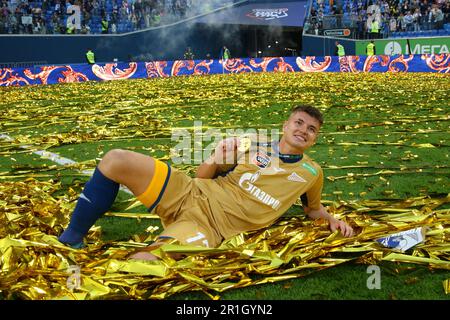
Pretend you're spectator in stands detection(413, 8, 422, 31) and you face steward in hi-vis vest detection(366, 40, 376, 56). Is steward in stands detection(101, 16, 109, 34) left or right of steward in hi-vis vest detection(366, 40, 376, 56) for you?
right
